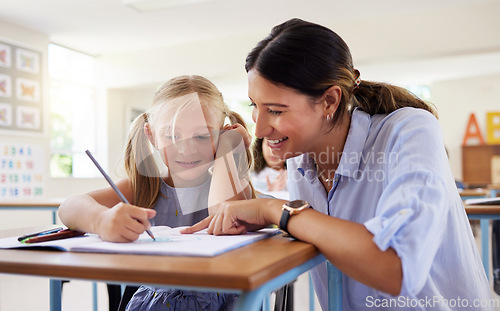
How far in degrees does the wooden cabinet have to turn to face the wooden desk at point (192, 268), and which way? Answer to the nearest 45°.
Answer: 0° — it already faces it

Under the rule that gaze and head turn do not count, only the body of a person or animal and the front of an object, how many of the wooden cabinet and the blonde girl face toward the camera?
2

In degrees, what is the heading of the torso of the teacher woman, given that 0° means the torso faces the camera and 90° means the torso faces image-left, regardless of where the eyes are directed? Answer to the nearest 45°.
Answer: approximately 45°

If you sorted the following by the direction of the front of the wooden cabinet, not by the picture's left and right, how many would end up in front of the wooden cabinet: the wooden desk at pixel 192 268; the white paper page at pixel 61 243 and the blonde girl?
3

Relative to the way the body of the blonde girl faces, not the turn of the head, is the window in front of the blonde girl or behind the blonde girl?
behind

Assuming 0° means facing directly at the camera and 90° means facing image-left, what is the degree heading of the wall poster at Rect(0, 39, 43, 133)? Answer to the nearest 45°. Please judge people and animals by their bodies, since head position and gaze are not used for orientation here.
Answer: approximately 315°

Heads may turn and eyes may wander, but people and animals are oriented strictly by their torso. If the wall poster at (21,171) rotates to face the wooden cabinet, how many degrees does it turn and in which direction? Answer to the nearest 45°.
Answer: approximately 45° to its left

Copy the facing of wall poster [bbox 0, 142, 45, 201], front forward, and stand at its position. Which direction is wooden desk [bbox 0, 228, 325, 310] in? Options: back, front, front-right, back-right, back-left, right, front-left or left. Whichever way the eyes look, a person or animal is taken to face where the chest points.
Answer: front-right

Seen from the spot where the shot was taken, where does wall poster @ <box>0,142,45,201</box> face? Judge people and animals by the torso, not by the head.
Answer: facing the viewer and to the right of the viewer

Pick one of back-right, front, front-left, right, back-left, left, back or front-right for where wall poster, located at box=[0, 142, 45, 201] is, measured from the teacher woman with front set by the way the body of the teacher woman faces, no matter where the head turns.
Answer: right

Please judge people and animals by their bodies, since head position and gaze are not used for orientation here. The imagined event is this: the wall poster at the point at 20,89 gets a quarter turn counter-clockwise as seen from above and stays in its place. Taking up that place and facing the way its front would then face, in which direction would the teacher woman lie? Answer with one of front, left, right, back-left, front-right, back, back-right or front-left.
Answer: back-right

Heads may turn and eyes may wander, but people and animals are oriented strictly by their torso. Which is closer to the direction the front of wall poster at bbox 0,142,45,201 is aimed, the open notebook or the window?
the open notebook
